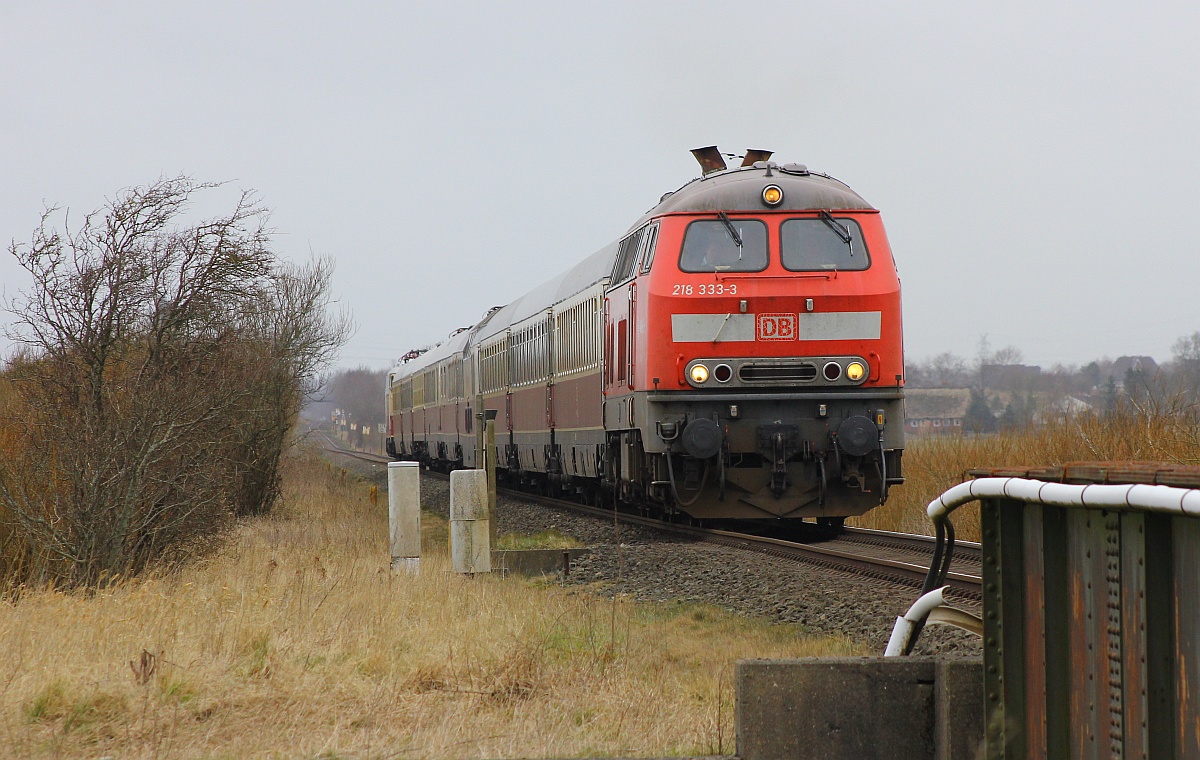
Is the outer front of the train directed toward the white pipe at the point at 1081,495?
yes

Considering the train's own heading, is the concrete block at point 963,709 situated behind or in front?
in front

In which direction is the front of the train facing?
toward the camera

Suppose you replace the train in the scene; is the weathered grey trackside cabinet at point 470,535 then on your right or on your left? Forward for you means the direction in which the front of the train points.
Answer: on your right

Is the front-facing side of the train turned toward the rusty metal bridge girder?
yes

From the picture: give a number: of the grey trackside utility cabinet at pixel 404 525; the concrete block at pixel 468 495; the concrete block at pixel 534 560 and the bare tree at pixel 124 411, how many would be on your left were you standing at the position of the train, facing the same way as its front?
0

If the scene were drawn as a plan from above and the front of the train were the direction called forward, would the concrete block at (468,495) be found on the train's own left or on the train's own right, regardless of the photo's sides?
on the train's own right

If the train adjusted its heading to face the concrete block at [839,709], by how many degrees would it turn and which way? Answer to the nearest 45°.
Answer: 0° — it already faces it

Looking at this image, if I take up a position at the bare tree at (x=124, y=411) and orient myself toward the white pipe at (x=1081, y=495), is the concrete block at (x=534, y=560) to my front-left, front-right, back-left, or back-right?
front-left

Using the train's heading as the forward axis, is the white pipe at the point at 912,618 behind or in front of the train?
in front

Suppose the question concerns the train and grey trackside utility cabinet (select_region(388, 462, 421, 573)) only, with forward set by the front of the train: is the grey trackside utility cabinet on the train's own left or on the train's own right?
on the train's own right

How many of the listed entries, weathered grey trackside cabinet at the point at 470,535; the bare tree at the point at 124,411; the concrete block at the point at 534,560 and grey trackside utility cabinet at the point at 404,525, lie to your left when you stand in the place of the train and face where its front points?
0

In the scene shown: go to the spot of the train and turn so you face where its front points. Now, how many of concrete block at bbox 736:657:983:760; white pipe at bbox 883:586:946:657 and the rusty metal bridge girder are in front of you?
3

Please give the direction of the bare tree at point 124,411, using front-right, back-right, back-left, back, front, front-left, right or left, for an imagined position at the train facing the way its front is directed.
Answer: right

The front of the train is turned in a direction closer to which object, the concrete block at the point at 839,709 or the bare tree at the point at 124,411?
the concrete block
